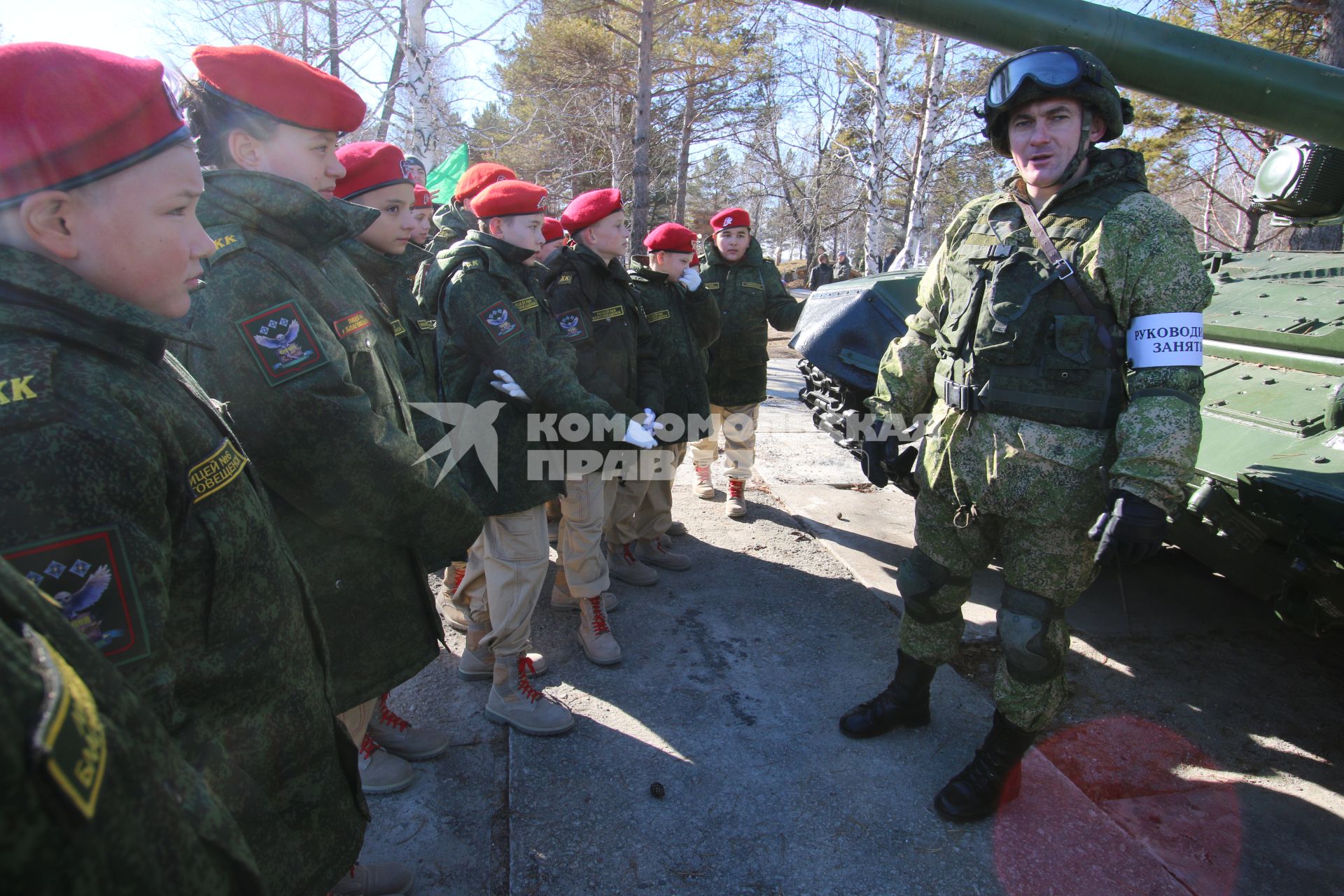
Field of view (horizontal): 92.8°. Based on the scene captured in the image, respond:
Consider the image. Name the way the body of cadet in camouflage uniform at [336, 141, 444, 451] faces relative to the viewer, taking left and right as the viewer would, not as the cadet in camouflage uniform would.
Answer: facing the viewer and to the right of the viewer

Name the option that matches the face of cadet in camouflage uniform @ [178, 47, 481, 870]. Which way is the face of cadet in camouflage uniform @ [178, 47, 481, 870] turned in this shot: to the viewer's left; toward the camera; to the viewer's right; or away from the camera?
to the viewer's right

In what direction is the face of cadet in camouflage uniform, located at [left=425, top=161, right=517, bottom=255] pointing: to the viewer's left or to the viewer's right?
to the viewer's right

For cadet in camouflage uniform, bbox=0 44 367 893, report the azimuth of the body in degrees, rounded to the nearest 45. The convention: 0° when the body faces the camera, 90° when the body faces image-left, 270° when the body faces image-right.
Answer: approximately 270°

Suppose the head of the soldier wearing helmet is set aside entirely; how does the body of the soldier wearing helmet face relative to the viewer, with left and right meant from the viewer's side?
facing the viewer and to the left of the viewer

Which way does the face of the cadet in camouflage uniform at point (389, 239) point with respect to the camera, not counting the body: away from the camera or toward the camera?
toward the camera

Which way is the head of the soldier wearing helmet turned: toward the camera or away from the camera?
toward the camera

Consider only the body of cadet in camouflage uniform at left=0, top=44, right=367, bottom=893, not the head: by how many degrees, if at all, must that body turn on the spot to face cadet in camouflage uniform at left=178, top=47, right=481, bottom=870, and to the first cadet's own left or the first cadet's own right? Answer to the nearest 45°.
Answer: approximately 45° to the first cadet's own left

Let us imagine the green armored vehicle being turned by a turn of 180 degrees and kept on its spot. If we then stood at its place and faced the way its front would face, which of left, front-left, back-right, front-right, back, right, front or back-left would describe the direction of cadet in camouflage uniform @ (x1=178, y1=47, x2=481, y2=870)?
back

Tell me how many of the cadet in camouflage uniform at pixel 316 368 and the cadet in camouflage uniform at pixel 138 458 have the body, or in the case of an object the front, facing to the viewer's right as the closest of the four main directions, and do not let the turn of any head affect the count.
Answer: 2

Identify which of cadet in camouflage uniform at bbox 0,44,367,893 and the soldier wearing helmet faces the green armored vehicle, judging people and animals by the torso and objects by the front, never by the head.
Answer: the cadet in camouflage uniform

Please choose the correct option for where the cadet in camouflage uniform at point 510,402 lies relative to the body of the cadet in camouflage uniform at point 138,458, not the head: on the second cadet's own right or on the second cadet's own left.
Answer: on the second cadet's own left

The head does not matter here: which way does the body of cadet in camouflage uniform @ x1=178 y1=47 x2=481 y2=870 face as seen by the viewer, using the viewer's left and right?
facing to the right of the viewer

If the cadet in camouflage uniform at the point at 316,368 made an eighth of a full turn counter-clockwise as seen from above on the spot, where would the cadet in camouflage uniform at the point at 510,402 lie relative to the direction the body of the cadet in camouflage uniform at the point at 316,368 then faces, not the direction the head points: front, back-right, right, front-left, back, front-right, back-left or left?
front
